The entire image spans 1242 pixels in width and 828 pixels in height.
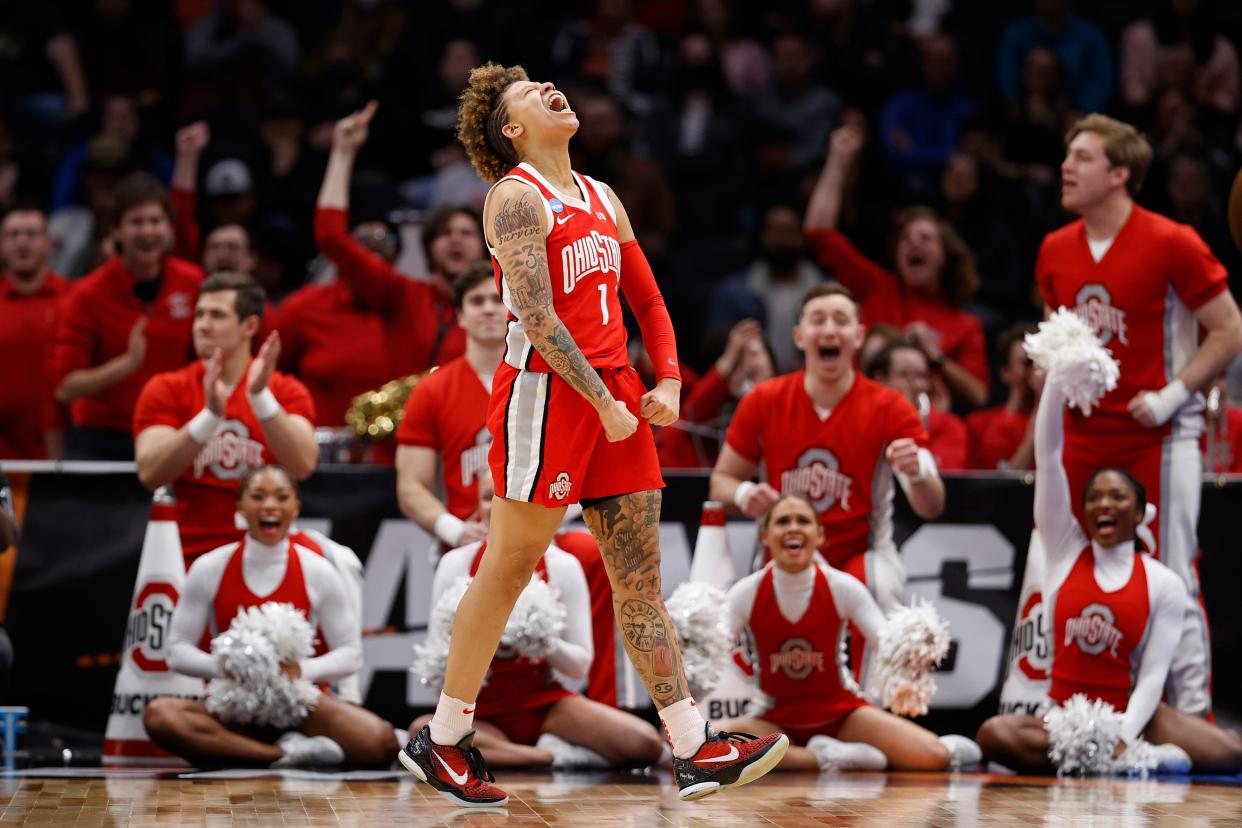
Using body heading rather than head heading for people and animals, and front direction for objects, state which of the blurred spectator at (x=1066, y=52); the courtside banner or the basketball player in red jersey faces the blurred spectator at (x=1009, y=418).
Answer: the blurred spectator at (x=1066, y=52)

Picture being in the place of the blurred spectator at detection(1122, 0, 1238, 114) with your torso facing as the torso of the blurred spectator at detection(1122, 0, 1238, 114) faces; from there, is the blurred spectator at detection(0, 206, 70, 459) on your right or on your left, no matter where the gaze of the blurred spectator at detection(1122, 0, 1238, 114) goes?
on your right

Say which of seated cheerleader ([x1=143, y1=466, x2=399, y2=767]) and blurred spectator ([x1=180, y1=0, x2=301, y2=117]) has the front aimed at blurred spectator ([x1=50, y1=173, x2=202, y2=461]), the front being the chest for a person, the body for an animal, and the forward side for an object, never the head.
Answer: blurred spectator ([x1=180, y1=0, x2=301, y2=117])

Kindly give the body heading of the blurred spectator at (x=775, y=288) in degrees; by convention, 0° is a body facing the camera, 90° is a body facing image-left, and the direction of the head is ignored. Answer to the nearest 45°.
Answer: approximately 0°

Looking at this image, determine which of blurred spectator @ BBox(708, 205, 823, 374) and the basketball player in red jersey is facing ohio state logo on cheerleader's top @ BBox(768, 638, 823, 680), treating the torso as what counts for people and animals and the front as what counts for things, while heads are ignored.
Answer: the blurred spectator

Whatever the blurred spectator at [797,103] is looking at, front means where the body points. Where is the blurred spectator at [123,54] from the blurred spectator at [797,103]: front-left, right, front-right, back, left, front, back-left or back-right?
right

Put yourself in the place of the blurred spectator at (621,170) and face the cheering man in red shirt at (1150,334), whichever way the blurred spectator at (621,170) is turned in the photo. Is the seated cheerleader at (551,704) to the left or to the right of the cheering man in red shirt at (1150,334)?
right
